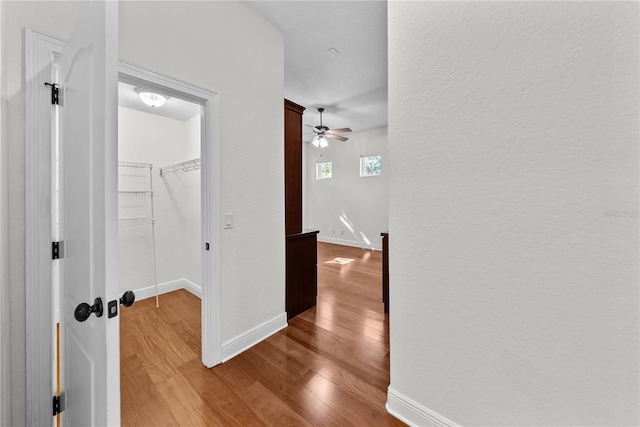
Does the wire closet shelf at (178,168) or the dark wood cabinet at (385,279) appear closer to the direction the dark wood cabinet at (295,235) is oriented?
the dark wood cabinet

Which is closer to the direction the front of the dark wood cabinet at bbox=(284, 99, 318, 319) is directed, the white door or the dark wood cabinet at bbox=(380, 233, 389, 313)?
the dark wood cabinet

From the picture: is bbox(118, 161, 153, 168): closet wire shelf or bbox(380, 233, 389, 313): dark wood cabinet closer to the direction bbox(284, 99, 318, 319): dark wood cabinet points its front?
the dark wood cabinet

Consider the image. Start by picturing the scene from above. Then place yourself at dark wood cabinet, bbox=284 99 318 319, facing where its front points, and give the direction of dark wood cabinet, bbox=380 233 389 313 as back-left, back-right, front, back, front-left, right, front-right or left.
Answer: front-right

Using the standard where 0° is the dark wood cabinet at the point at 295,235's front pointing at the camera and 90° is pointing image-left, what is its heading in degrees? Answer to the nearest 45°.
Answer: approximately 225°

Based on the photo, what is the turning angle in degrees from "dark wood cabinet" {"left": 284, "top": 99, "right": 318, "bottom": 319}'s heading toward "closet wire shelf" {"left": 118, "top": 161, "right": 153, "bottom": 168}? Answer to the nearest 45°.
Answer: approximately 135° to its left

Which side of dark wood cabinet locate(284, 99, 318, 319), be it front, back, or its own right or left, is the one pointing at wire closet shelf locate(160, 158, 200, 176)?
left

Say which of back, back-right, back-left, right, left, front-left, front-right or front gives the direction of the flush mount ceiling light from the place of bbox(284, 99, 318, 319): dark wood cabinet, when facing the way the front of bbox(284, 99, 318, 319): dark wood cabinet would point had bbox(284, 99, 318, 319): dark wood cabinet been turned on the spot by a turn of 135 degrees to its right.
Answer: right
